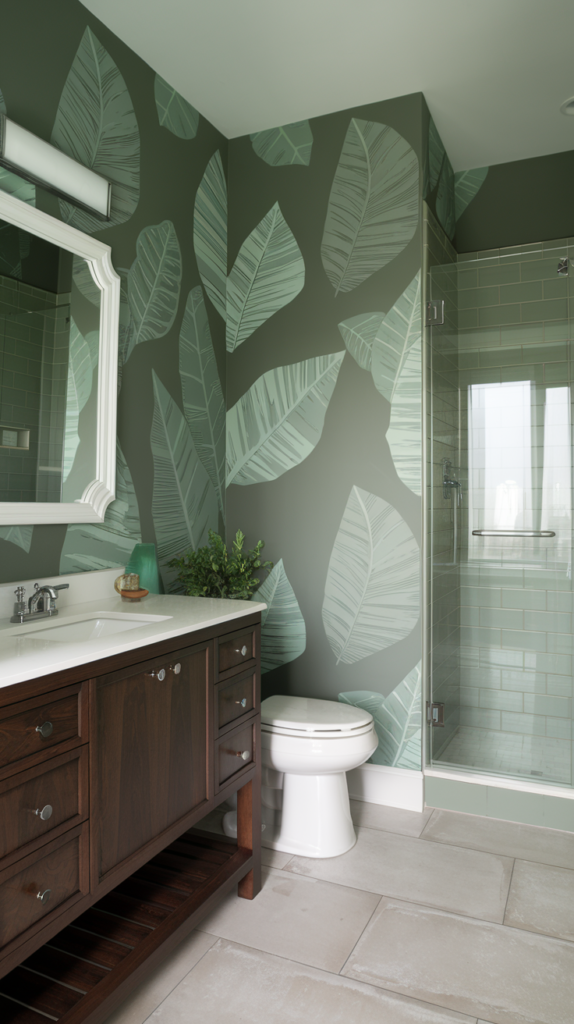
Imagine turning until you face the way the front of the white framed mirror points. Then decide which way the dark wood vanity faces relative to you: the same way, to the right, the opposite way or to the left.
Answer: the same way

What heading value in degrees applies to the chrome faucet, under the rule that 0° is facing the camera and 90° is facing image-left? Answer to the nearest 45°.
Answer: approximately 315°

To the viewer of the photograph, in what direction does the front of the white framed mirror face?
facing the viewer and to the right of the viewer

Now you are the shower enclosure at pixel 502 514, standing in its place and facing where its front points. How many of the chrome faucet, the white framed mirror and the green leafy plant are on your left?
0

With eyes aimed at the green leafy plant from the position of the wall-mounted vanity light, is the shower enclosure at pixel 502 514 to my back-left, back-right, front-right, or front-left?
front-right

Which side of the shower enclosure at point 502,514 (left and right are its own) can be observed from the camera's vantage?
front

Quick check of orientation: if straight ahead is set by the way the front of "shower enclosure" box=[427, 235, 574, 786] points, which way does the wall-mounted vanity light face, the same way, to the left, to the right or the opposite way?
to the left

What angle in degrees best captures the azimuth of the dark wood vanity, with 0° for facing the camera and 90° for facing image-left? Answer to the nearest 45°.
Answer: approximately 315°

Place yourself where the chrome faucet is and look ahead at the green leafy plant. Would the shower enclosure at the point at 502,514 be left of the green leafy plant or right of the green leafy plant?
right

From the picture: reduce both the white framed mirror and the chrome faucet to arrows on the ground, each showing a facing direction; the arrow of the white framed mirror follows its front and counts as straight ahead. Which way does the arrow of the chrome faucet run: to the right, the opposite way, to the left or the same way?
the same way

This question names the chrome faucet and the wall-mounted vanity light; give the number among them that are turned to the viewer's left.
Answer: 0

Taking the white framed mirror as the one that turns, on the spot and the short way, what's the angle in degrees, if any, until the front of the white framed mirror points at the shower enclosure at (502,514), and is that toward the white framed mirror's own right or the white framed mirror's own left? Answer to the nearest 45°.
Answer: approximately 45° to the white framed mirror's own left

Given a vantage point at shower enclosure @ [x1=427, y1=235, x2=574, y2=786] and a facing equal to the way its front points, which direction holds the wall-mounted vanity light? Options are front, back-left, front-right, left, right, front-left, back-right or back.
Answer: front-right

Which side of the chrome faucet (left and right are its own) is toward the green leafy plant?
left
